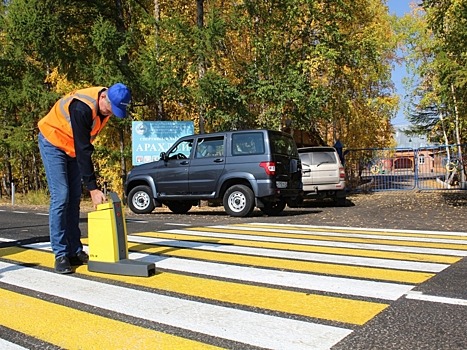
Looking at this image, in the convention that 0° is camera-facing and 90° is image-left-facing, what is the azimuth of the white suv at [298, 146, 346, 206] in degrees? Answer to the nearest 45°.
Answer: approximately 180°

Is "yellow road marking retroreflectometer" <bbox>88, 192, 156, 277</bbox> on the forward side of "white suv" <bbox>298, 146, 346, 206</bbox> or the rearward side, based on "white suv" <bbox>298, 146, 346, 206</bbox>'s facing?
on the rearward side

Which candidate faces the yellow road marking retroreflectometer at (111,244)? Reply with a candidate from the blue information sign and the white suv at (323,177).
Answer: the blue information sign

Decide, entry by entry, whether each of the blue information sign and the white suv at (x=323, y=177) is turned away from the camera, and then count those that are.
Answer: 1

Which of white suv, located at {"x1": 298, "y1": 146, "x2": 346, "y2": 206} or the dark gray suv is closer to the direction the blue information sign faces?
the dark gray suv

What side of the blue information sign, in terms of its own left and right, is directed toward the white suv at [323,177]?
left

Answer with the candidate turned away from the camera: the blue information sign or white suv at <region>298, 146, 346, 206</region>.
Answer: the white suv

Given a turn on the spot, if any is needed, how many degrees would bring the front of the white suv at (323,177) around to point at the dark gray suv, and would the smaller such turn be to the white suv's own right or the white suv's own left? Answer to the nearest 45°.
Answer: approximately 135° to the white suv's own left

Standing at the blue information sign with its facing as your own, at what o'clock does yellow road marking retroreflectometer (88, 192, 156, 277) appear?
The yellow road marking retroreflectometer is roughly at 12 o'clock from the blue information sign.

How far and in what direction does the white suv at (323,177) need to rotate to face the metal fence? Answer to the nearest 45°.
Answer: approximately 45° to its right

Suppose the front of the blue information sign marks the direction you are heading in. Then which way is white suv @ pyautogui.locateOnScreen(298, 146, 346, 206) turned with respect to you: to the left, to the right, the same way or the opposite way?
the opposite way

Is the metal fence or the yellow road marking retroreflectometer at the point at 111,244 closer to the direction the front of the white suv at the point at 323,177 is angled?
the metal fence
